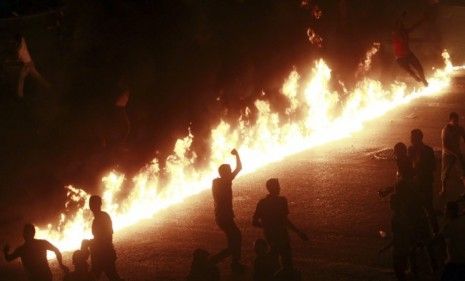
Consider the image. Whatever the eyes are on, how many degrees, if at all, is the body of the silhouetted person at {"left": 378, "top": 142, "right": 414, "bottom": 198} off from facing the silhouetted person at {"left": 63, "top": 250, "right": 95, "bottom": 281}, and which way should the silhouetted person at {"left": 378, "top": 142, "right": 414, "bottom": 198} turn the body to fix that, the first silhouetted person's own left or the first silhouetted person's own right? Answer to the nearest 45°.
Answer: approximately 45° to the first silhouetted person's own left

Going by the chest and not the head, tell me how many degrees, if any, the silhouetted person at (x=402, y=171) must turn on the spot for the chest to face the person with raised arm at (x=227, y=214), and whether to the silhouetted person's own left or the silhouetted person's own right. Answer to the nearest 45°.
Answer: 0° — they already face them

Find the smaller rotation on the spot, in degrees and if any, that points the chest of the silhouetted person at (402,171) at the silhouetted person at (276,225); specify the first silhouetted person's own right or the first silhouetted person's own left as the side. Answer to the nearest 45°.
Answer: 0° — they already face them

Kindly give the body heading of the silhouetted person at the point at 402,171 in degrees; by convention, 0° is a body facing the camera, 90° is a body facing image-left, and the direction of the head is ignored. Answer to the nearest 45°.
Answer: approximately 90°

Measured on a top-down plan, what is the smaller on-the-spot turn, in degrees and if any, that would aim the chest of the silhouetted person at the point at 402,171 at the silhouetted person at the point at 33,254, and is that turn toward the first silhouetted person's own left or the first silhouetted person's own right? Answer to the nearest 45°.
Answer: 0° — they already face them

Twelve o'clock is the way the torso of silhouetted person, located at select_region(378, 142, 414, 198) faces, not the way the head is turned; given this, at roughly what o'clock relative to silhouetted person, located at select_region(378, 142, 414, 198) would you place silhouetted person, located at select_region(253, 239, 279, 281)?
silhouetted person, located at select_region(253, 239, 279, 281) is roughly at 11 o'clock from silhouetted person, located at select_region(378, 142, 414, 198).
